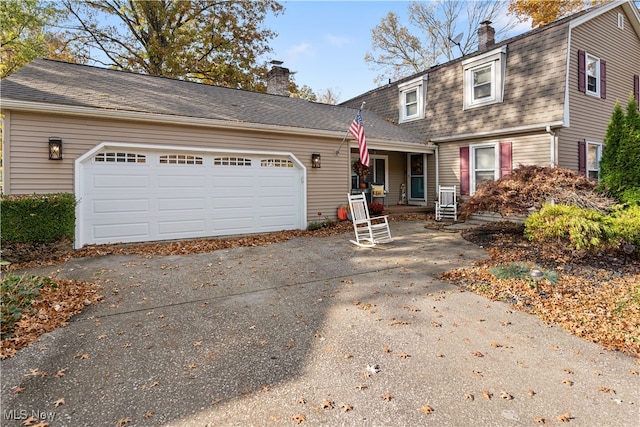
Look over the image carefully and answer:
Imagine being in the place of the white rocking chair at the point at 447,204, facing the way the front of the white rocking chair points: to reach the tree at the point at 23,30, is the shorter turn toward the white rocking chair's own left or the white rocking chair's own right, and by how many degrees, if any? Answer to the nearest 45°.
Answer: approximately 90° to the white rocking chair's own right

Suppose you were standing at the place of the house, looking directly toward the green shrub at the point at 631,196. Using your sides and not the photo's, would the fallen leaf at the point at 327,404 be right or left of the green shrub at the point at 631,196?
right

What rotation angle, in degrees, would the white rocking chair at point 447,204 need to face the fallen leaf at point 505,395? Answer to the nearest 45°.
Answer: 0° — it already faces it

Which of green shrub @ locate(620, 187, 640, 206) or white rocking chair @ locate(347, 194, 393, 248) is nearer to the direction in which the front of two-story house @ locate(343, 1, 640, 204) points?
the white rocking chair

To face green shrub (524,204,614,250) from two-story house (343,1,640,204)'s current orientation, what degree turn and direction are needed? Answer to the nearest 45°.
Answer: approximately 45° to its left

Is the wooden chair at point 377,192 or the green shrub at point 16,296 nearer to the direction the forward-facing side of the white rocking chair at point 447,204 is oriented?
the green shrub

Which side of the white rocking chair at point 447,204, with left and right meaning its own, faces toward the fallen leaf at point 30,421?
front

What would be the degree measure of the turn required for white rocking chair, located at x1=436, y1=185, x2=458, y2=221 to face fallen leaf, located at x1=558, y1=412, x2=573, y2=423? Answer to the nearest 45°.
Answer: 0° — it already faces it

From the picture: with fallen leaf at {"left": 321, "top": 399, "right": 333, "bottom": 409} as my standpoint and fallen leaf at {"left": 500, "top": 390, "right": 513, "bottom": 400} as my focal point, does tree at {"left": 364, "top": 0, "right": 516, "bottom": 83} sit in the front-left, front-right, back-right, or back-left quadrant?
front-left

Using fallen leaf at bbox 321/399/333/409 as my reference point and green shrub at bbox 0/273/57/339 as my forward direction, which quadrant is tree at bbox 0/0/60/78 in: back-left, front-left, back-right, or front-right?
front-right

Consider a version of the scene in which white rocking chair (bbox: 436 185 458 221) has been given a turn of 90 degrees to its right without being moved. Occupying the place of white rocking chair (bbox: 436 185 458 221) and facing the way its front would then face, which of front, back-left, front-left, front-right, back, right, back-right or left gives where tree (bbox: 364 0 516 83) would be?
right

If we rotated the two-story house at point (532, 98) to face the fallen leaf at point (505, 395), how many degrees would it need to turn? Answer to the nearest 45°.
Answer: approximately 45° to its left

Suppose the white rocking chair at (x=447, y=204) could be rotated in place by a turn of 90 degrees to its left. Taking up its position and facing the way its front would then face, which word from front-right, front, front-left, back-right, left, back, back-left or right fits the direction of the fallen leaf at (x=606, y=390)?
right

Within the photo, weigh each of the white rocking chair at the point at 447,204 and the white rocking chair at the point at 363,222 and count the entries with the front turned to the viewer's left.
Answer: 0

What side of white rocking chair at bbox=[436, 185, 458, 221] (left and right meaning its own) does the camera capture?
front

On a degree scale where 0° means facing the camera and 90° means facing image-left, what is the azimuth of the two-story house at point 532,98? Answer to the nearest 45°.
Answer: approximately 45°

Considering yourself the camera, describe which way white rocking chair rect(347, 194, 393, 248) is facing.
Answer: facing the viewer and to the right of the viewer
